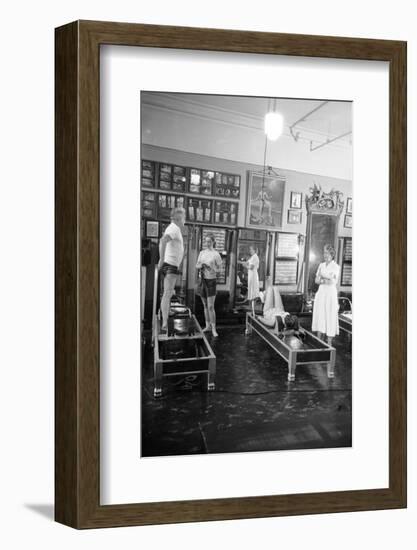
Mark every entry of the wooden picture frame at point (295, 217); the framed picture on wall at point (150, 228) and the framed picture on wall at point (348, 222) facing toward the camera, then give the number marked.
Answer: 3

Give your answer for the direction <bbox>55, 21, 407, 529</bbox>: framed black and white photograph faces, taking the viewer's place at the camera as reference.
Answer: facing the viewer and to the right of the viewer

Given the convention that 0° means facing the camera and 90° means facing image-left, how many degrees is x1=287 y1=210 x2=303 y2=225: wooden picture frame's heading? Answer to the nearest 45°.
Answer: approximately 0°

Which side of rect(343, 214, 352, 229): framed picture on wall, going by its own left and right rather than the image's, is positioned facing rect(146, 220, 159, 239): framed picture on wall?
right
